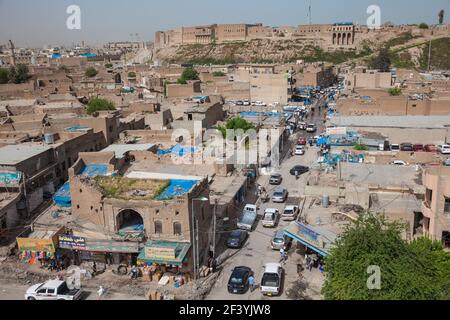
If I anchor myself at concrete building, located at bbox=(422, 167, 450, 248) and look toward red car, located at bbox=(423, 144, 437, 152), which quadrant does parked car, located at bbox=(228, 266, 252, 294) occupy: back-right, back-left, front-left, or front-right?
back-left

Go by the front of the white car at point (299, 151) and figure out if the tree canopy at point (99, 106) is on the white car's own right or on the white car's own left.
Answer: on the white car's own right

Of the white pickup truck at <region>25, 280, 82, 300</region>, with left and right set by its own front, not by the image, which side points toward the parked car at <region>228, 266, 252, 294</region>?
back

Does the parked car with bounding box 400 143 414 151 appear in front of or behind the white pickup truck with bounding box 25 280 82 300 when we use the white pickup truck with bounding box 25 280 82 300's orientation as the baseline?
behind

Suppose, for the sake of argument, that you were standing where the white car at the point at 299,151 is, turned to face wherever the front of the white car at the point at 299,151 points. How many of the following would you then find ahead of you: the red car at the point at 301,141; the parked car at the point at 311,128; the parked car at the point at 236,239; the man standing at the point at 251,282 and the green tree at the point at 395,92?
2

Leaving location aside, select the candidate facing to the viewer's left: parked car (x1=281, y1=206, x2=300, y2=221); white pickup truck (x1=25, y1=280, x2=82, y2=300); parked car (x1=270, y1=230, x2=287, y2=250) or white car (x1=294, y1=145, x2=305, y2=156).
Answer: white pickup truck (x1=25, y1=280, x2=82, y2=300)

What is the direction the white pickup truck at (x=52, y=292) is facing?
to the viewer's left

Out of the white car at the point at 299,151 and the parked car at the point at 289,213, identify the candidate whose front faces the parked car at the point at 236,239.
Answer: the white car
